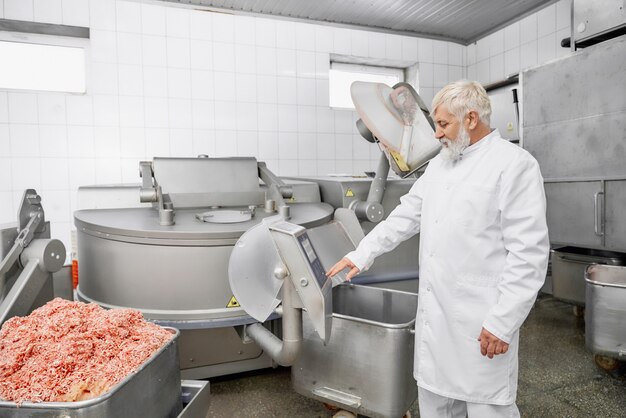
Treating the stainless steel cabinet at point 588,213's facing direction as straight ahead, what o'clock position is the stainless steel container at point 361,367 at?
The stainless steel container is roughly at 11 o'clock from the stainless steel cabinet.

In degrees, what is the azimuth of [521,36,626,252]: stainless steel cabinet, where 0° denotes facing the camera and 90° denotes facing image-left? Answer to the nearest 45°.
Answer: approximately 45°

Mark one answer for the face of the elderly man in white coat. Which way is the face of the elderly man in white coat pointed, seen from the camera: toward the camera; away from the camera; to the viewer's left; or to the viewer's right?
to the viewer's left

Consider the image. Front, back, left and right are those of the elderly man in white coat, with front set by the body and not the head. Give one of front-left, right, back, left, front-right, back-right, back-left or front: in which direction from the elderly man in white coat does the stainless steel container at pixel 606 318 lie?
back

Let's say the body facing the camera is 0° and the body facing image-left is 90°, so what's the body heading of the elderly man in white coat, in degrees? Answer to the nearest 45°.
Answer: approximately 45°

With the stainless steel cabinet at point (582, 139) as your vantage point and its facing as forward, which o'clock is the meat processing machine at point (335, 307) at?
The meat processing machine is roughly at 11 o'clock from the stainless steel cabinet.
